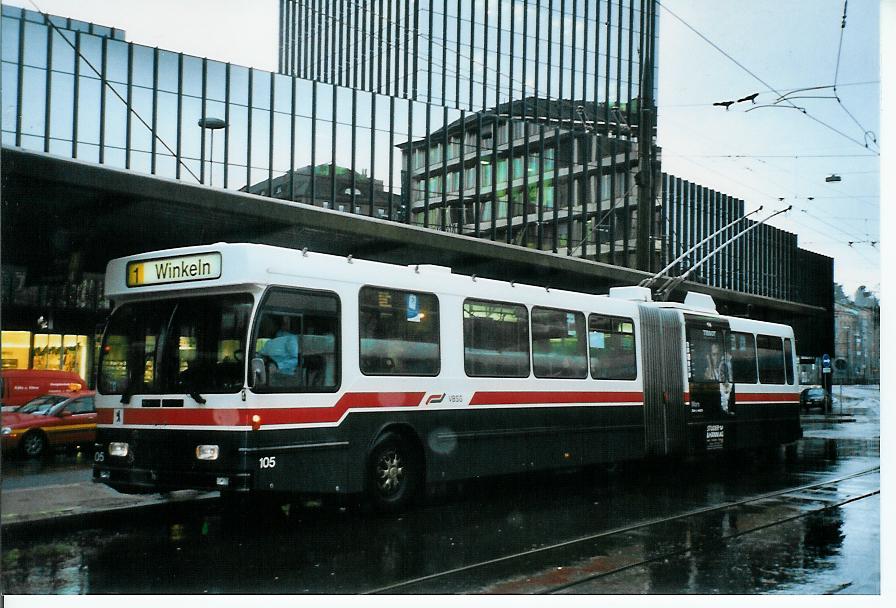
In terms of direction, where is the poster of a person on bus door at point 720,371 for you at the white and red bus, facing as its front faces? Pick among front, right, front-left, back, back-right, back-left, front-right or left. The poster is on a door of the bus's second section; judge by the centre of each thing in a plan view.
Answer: back

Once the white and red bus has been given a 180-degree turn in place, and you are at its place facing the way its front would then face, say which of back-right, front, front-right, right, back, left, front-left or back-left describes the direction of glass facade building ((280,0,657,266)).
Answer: front-left
